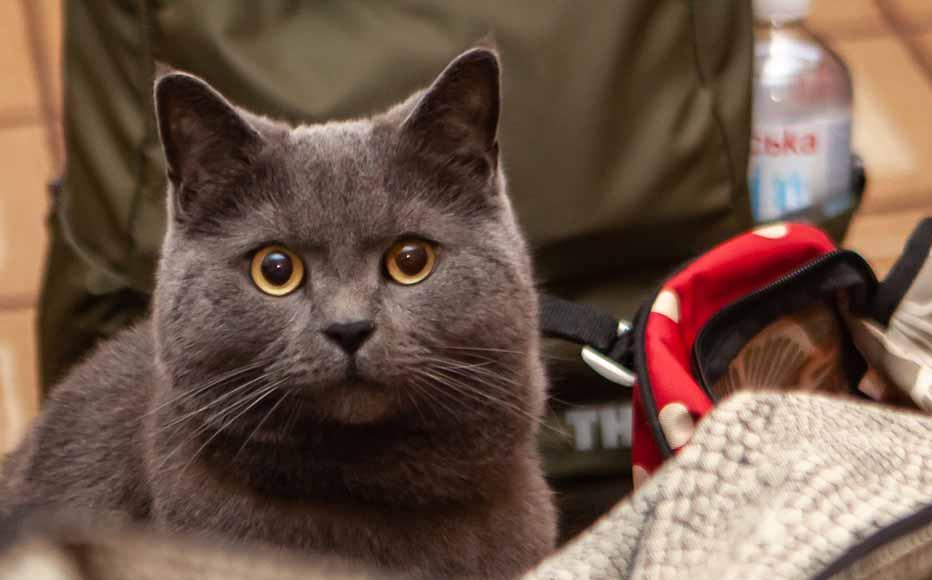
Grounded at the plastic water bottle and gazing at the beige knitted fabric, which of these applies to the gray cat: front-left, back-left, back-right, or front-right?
front-right

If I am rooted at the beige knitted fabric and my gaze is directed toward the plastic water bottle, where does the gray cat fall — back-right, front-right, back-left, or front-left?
front-left

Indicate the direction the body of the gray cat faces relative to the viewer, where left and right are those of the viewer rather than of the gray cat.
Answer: facing the viewer and to the right of the viewer

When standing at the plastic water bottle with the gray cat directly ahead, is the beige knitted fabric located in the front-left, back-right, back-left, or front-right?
front-left

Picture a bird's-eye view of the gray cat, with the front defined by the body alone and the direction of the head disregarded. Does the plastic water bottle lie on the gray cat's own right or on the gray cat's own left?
on the gray cat's own left
